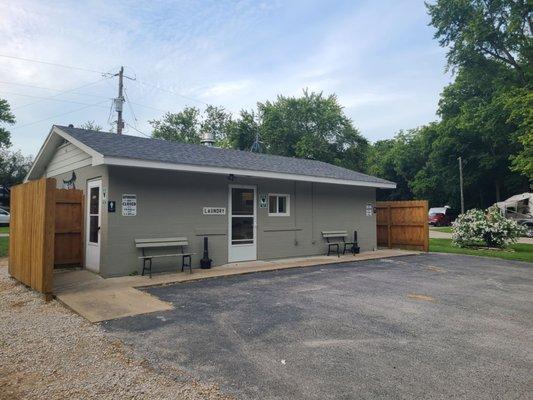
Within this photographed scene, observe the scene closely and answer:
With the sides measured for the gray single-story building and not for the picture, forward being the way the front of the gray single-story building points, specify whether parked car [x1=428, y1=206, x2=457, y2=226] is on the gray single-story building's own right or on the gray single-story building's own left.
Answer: on the gray single-story building's own left

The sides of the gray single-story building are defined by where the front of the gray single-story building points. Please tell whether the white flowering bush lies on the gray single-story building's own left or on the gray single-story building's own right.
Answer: on the gray single-story building's own left

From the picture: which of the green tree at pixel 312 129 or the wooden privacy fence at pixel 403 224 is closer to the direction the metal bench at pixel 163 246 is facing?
the wooden privacy fence

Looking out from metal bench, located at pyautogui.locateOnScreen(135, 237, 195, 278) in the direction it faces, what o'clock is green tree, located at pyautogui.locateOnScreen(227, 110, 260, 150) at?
The green tree is roughly at 8 o'clock from the metal bench.

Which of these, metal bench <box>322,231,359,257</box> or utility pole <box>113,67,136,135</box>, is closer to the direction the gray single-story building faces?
the metal bench

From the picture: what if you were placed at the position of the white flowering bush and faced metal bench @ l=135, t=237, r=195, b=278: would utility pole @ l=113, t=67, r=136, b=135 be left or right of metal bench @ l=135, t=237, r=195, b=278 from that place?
right

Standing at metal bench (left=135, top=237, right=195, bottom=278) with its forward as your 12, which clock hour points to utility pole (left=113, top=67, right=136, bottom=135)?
The utility pole is roughly at 7 o'clock from the metal bench.

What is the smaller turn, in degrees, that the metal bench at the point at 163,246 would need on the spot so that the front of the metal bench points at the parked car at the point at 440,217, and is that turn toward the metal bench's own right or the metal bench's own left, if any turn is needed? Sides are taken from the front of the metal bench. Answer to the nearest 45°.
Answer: approximately 90° to the metal bench's own left

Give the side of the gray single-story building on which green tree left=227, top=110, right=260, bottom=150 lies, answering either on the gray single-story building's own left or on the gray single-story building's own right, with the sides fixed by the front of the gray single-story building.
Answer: on the gray single-story building's own left

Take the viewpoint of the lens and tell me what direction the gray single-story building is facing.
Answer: facing the viewer and to the right of the viewer

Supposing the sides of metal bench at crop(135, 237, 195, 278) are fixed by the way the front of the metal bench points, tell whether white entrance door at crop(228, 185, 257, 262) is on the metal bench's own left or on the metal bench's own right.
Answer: on the metal bench's own left
